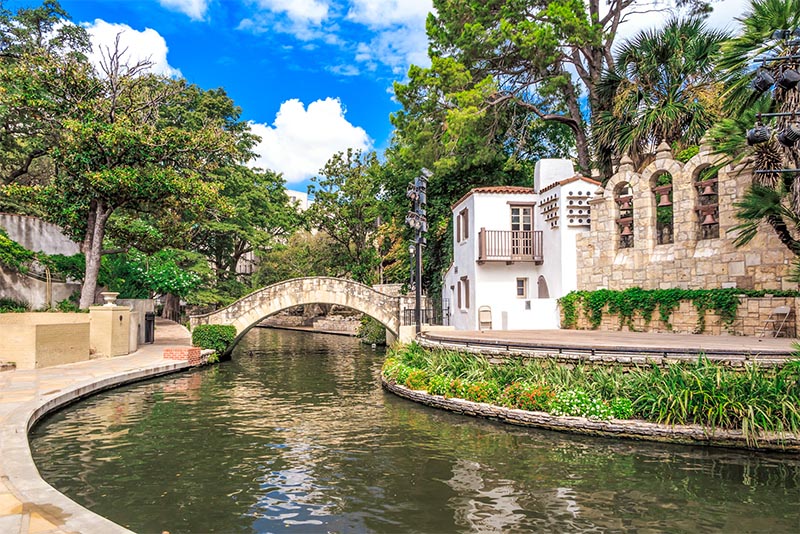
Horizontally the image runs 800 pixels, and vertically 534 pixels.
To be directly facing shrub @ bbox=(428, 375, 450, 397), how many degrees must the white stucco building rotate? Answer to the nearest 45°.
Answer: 0° — it already faces it

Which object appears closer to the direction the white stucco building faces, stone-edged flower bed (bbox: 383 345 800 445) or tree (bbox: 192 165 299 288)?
the stone-edged flower bed

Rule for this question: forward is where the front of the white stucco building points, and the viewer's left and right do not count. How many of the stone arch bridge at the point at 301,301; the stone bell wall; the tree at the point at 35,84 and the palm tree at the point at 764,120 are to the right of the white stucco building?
2

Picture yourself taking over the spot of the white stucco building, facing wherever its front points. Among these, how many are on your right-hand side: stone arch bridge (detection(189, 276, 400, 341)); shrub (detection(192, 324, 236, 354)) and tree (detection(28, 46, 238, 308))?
3

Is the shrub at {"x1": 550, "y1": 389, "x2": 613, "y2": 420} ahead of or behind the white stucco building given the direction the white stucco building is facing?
ahead

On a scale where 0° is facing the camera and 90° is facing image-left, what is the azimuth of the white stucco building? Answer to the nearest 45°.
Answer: approximately 0°

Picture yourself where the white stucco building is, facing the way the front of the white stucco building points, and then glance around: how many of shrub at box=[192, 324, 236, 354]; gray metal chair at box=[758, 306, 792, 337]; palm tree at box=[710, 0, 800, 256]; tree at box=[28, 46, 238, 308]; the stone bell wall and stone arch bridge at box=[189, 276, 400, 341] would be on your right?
3

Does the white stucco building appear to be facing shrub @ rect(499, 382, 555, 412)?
yes

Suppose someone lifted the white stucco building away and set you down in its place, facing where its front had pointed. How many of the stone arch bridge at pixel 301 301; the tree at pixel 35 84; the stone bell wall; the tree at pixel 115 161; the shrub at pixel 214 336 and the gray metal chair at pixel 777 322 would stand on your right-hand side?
4

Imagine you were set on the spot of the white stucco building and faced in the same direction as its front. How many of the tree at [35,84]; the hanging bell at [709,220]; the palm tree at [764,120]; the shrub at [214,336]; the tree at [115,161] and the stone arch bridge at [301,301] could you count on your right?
4

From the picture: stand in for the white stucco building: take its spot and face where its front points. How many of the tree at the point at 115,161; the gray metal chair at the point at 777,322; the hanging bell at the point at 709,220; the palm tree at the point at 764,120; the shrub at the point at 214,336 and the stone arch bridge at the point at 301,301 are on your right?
3

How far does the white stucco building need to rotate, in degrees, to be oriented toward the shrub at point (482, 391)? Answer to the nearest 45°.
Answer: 0° — it already faces it

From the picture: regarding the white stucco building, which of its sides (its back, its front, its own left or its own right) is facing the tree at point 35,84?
right

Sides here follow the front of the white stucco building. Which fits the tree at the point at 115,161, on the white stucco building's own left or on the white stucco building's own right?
on the white stucco building's own right

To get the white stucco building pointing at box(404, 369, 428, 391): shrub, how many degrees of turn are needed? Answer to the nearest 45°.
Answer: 0° — it already faces it
